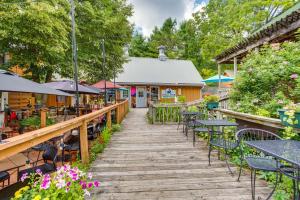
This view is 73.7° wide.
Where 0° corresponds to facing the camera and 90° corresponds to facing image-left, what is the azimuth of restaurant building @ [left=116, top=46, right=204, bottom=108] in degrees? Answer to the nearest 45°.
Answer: approximately 0°

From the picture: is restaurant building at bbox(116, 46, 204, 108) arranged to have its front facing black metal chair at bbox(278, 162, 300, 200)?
yes

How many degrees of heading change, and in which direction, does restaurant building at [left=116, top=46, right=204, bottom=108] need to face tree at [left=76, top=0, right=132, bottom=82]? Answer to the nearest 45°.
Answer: approximately 45° to its right

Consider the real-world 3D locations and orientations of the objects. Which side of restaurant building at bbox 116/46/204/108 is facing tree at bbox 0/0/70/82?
right

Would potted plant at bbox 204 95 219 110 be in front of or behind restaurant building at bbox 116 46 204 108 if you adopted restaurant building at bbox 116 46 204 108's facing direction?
in front
